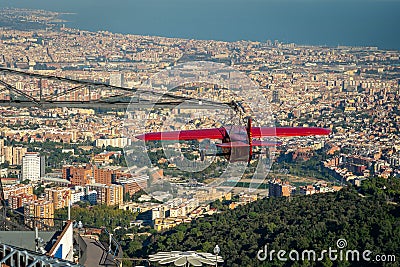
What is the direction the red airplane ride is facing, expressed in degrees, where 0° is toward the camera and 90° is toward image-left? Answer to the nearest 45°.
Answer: approximately 180°
